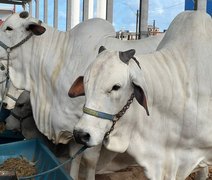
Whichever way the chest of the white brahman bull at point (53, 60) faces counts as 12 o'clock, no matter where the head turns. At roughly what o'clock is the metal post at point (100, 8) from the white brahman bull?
The metal post is roughly at 3 o'clock from the white brahman bull.

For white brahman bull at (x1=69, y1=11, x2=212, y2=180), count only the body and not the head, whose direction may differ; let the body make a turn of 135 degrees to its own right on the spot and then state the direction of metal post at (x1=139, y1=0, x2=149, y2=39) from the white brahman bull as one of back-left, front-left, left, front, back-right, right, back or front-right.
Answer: front

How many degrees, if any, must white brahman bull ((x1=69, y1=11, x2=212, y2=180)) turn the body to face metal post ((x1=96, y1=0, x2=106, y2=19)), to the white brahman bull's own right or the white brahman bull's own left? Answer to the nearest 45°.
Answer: approximately 135° to the white brahman bull's own right

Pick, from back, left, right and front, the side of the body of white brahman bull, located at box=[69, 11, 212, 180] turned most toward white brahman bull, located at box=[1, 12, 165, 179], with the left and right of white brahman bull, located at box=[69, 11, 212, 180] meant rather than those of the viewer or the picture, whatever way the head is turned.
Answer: right

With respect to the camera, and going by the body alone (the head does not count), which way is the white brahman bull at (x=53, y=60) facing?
to the viewer's left

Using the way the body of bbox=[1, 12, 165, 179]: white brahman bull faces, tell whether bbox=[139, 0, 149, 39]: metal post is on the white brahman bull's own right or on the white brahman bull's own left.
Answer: on the white brahman bull's own right

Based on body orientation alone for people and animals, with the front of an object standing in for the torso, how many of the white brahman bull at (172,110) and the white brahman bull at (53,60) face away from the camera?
0

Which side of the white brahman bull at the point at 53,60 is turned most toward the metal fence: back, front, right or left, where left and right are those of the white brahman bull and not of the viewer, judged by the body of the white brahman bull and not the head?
right

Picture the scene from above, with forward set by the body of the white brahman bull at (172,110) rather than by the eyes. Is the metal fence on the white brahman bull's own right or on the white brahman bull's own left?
on the white brahman bull's own right

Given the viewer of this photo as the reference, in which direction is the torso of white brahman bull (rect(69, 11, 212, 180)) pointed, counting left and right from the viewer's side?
facing the viewer and to the left of the viewer

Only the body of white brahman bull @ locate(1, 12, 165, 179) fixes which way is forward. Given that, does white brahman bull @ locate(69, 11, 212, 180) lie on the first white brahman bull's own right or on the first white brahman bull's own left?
on the first white brahman bull's own left
